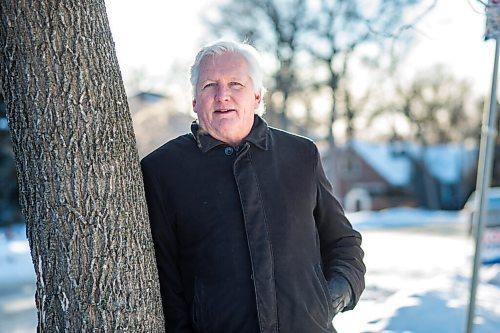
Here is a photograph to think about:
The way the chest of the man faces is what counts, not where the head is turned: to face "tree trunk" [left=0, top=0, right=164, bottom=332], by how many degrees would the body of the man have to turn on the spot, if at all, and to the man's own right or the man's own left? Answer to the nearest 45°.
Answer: approximately 45° to the man's own right

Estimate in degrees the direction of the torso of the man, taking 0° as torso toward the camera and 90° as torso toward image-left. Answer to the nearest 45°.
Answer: approximately 0°

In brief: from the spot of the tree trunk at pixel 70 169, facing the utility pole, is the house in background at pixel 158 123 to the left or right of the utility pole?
left

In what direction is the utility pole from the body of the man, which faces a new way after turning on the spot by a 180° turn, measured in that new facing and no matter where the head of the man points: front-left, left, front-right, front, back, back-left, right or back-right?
front-right

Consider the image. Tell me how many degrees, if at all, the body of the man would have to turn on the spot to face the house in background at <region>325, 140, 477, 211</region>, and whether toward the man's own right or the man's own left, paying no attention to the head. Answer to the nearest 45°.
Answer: approximately 180°

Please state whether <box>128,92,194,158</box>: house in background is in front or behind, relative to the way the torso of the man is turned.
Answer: behind
